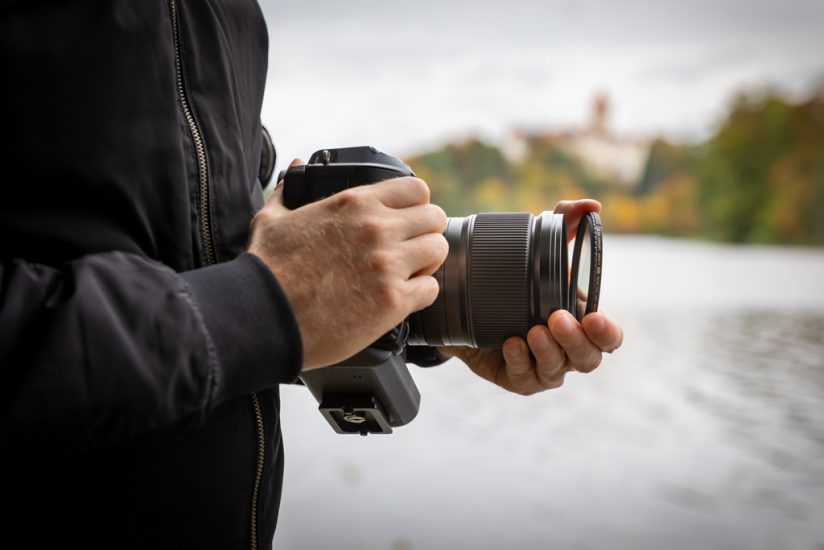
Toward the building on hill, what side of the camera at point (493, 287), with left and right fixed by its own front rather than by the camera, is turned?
left

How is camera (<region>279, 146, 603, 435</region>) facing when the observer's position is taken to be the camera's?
facing to the right of the viewer

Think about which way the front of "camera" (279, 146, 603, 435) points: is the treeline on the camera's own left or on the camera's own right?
on the camera's own left
